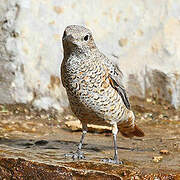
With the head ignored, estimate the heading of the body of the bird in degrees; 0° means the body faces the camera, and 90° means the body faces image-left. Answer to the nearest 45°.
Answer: approximately 45°
